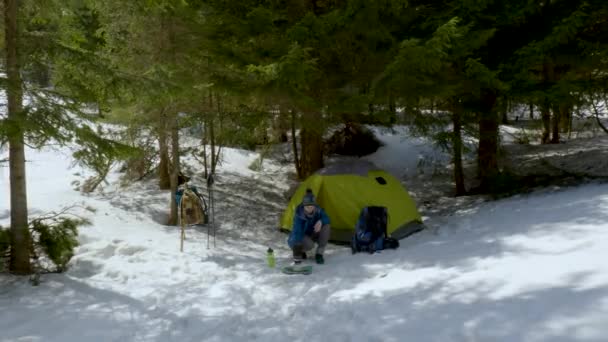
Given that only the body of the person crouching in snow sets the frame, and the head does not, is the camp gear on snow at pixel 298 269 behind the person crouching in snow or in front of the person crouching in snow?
in front

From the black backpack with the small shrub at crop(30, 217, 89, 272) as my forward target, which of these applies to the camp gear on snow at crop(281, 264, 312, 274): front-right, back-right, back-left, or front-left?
front-left

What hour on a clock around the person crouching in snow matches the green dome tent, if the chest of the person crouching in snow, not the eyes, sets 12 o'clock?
The green dome tent is roughly at 7 o'clock from the person crouching in snow.

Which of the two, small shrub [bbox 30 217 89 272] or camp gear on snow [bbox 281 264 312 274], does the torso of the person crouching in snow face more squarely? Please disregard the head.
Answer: the camp gear on snow

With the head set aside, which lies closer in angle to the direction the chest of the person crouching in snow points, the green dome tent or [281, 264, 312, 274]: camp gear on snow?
the camp gear on snow

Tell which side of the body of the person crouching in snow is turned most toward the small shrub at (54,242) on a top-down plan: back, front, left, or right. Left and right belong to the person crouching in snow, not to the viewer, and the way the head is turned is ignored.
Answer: right

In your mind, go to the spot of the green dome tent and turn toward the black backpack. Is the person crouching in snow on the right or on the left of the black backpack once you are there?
right

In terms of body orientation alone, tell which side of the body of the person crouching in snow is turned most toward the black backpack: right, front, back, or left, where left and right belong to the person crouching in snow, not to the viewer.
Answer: left

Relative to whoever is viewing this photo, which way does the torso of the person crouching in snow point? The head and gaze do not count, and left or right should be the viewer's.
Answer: facing the viewer
